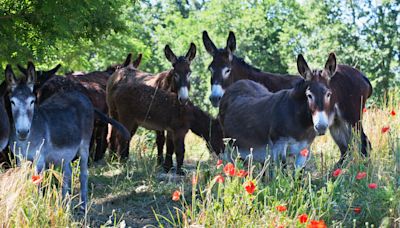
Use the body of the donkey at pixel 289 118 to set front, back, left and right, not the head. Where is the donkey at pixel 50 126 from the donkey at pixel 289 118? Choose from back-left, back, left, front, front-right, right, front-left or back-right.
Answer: back-right

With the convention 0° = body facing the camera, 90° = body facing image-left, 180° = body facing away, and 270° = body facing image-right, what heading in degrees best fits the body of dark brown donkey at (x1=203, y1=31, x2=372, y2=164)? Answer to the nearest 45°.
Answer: approximately 90°

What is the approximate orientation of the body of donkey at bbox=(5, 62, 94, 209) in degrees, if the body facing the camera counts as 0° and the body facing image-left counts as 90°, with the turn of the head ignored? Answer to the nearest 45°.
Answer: approximately 45°

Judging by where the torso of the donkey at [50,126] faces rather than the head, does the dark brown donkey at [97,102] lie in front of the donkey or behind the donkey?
behind

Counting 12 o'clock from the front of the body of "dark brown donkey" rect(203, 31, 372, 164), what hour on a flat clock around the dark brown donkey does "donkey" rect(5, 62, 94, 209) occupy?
The donkey is roughly at 11 o'clock from the dark brown donkey.

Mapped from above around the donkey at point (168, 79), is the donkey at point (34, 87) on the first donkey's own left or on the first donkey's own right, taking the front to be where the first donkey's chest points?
on the first donkey's own right

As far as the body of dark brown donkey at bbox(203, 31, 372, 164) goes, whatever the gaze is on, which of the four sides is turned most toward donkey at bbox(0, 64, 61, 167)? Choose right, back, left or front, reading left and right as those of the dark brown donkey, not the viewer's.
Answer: front

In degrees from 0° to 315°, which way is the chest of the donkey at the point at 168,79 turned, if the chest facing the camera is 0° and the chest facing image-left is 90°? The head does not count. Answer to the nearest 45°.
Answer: approximately 315°

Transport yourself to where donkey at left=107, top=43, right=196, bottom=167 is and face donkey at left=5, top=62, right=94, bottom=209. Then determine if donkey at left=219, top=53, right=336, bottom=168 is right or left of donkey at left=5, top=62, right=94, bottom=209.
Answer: left
